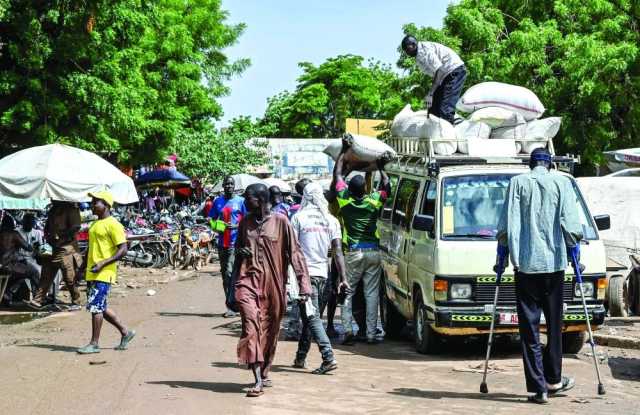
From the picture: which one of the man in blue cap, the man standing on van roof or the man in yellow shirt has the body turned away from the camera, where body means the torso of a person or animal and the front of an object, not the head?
the man in blue cap

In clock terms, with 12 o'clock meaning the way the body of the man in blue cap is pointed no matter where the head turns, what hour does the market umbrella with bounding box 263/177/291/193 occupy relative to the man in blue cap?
The market umbrella is roughly at 11 o'clock from the man in blue cap.

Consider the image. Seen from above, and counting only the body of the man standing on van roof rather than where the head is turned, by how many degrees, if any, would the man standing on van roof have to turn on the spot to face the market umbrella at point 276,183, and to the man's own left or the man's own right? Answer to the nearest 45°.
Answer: approximately 45° to the man's own right

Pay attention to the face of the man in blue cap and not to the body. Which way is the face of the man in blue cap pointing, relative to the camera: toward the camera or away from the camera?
away from the camera

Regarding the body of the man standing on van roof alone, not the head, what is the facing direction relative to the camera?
to the viewer's left

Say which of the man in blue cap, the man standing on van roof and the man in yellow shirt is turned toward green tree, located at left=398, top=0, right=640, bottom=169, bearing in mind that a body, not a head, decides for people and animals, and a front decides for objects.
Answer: the man in blue cap

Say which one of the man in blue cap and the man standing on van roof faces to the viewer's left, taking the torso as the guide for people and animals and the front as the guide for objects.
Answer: the man standing on van roof

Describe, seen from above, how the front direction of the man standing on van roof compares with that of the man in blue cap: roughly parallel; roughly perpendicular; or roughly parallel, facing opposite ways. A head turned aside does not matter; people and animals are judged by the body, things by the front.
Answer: roughly perpendicular

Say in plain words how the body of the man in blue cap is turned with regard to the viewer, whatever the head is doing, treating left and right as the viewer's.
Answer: facing away from the viewer

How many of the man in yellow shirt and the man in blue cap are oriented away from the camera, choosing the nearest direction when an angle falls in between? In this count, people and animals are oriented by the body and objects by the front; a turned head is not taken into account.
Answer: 1

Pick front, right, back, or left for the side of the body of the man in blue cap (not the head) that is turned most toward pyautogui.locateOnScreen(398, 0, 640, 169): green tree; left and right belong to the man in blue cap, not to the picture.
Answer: front

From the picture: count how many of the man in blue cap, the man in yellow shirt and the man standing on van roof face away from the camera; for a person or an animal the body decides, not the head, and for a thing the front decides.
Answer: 1

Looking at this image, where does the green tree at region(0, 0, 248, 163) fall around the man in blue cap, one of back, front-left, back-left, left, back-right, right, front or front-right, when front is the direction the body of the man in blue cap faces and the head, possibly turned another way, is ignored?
front-left
